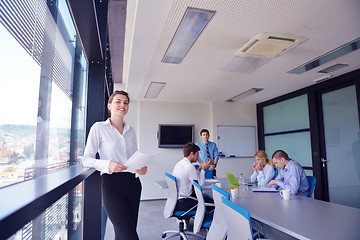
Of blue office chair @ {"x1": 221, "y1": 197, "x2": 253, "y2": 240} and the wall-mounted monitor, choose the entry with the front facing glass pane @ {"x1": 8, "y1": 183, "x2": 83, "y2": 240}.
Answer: the wall-mounted monitor

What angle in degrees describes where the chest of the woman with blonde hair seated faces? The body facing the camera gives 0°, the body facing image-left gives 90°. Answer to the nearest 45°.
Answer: approximately 45°

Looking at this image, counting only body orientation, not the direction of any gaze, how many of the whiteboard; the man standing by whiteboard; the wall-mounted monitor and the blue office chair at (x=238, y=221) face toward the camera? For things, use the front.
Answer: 3

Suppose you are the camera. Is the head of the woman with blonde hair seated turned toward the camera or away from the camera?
toward the camera

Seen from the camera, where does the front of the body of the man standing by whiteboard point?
toward the camera

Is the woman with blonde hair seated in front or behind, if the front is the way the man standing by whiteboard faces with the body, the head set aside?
in front

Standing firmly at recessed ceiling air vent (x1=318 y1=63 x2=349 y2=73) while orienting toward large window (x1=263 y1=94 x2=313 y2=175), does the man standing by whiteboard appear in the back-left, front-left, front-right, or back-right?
front-left

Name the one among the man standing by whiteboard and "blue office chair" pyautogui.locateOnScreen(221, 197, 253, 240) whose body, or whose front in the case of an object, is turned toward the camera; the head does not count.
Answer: the man standing by whiteboard

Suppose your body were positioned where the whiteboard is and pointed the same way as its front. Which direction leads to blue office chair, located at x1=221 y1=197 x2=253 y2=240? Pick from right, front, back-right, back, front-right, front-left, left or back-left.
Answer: front

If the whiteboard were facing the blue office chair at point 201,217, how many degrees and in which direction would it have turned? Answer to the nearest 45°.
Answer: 0° — it already faces it

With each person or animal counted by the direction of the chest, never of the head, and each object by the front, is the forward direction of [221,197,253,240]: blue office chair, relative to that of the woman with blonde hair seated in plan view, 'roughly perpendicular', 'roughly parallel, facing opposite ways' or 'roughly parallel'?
roughly parallel, facing opposite ways

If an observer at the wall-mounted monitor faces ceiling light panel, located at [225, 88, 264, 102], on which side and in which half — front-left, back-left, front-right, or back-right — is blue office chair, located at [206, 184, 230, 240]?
front-right

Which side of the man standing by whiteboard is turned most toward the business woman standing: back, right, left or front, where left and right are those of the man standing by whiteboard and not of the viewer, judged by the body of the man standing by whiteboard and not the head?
front

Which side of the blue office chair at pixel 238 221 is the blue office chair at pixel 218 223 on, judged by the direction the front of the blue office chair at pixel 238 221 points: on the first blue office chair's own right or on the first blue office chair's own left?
on the first blue office chair's own left

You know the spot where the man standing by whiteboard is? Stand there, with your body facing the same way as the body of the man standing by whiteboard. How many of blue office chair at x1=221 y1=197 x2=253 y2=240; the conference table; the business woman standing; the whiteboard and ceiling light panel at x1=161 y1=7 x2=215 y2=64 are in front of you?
4

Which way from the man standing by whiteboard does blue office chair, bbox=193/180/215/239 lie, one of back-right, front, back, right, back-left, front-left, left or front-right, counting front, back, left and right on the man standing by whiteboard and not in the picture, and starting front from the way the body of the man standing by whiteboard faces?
front

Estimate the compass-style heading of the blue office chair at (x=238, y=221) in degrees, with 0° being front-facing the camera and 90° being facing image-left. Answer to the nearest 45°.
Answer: approximately 225°

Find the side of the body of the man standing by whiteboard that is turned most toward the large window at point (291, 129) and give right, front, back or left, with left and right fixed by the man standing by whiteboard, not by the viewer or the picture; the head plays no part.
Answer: left

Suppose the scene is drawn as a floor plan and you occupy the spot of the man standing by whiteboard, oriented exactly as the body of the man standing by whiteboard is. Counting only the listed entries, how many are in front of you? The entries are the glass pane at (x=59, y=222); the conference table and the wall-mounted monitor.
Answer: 2

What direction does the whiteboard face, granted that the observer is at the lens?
facing the viewer

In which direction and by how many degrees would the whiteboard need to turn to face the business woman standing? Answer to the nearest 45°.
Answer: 0° — it already faces them

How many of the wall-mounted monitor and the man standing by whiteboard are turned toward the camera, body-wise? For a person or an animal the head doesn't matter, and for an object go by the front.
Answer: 2

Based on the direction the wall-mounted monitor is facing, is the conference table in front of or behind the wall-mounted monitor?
in front

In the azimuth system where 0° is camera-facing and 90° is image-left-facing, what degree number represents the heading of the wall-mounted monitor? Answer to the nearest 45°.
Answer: approximately 0°
